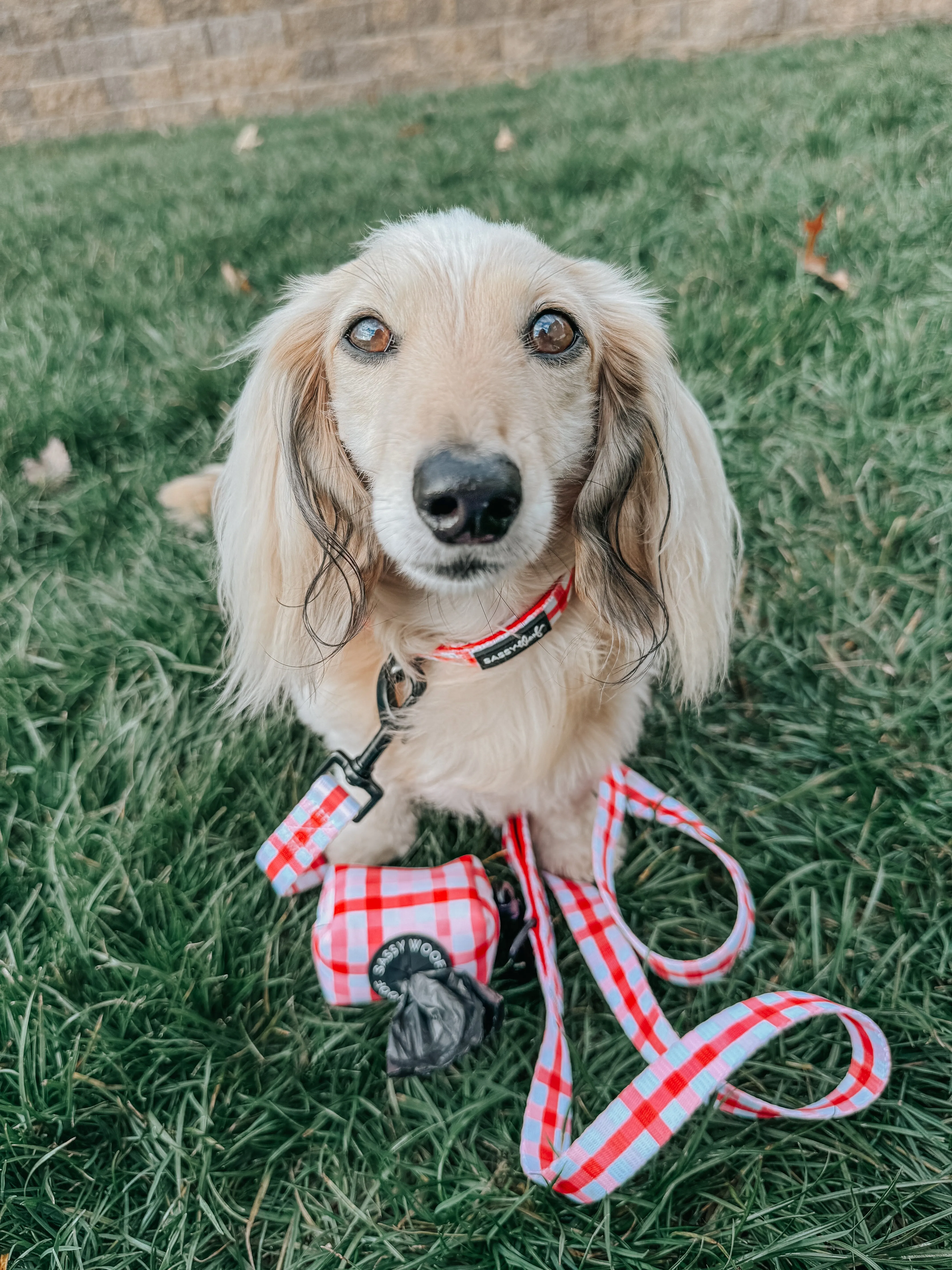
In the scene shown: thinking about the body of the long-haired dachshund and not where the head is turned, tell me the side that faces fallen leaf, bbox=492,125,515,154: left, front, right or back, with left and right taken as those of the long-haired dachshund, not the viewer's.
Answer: back

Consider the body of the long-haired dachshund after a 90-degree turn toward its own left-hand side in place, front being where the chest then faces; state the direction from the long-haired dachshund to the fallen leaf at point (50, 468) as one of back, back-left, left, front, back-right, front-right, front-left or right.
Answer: back-left

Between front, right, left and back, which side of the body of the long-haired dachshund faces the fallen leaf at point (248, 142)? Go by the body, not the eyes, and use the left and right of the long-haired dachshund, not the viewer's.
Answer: back

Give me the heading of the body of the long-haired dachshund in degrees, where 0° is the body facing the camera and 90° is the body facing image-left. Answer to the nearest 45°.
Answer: approximately 0°

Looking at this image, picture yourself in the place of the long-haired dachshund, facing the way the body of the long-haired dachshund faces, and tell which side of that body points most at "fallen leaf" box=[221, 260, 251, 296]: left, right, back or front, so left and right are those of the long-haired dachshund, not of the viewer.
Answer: back
